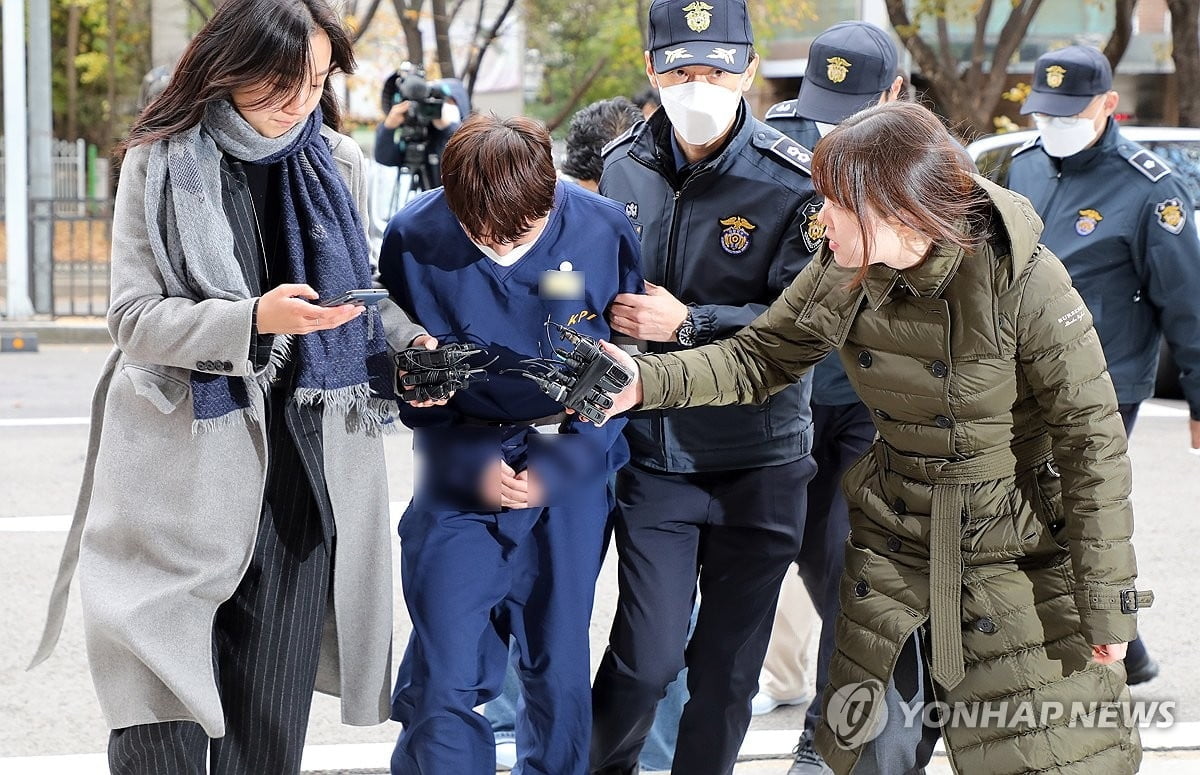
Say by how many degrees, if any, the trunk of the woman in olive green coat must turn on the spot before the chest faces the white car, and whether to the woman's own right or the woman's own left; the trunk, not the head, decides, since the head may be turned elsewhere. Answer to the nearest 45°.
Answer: approximately 135° to the woman's own right

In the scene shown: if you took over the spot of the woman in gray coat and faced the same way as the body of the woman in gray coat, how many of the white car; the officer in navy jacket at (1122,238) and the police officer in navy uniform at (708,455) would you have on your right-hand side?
0

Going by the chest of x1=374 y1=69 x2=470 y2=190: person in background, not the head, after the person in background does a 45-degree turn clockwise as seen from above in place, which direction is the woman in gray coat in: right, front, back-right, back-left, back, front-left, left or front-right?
front-left

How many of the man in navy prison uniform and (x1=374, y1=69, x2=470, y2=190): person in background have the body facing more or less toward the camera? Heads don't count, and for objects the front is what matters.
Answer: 2

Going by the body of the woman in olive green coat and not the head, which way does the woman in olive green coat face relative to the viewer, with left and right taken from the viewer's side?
facing the viewer and to the left of the viewer

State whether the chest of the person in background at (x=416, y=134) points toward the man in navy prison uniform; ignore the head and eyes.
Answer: yes

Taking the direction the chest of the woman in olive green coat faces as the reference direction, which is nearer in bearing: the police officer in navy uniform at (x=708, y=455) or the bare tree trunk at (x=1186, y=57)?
the police officer in navy uniform

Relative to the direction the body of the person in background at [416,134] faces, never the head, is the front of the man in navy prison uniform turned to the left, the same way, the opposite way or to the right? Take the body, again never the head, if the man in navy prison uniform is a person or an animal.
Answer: the same way

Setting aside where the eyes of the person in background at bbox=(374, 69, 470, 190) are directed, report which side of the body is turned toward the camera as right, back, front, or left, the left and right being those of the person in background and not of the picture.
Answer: front

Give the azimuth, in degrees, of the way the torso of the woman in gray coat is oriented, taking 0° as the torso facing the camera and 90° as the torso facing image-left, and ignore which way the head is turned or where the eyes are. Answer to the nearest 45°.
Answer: approximately 315°

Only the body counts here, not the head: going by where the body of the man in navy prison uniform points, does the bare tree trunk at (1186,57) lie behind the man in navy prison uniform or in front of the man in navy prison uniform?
behind

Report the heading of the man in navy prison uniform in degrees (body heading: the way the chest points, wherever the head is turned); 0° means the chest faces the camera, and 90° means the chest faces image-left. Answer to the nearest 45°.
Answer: approximately 0°

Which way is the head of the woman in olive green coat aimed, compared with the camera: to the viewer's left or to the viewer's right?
to the viewer's left

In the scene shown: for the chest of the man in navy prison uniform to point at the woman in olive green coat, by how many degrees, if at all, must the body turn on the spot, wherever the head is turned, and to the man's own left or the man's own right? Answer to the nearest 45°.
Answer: approximately 90° to the man's own left

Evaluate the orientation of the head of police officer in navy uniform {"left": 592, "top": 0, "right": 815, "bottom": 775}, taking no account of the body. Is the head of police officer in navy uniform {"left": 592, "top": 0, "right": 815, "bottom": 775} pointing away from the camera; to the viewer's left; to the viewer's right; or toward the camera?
toward the camera

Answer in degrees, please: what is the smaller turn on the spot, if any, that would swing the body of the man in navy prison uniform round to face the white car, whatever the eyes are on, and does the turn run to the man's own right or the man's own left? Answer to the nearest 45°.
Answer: approximately 135° to the man's own left

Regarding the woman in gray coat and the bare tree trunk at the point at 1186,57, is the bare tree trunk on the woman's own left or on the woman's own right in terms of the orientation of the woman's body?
on the woman's own left
